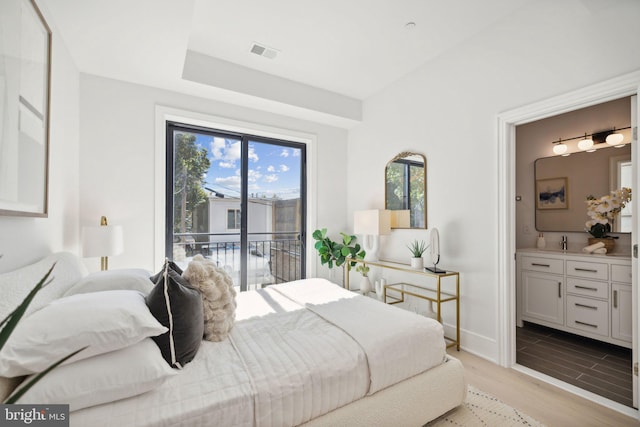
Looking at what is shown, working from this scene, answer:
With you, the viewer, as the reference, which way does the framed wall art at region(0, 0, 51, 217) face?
facing to the right of the viewer

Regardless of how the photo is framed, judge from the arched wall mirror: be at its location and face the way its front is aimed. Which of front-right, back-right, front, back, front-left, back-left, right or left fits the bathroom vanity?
back-left

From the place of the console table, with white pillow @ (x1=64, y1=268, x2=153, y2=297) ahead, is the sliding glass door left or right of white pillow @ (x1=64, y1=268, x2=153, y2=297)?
right

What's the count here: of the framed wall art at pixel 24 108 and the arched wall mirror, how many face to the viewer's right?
1

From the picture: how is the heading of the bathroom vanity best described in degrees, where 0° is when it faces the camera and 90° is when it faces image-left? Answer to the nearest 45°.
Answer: approximately 45°

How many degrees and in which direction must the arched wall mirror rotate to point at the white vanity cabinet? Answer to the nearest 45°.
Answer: approximately 135° to its left

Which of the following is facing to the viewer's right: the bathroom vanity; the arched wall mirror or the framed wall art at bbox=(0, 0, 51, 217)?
the framed wall art
